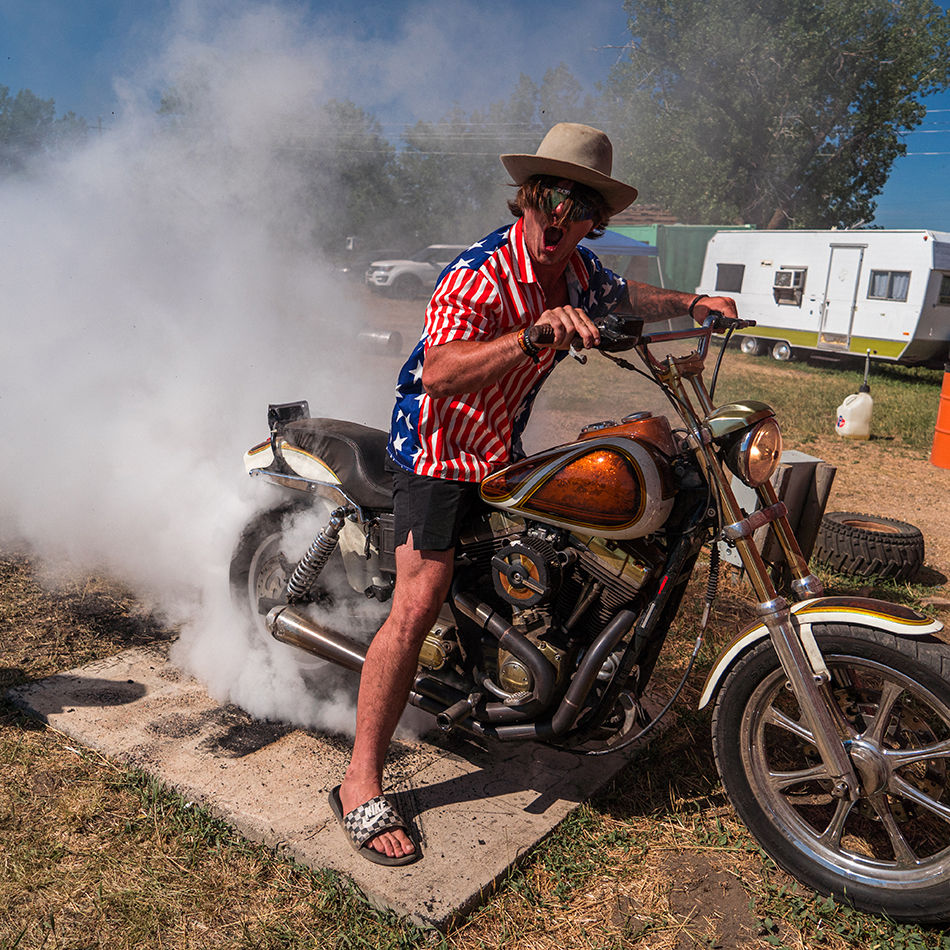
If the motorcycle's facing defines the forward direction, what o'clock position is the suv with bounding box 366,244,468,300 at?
The suv is roughly at 7 o'clock from the motorcycle.

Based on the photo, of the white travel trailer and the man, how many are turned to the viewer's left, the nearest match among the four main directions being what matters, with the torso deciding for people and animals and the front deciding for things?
0

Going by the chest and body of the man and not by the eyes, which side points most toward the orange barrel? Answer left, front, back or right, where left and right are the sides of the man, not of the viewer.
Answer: left

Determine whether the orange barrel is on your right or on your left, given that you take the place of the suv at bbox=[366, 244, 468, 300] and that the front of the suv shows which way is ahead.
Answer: on your left

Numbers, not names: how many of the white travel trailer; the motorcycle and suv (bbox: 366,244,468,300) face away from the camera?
0

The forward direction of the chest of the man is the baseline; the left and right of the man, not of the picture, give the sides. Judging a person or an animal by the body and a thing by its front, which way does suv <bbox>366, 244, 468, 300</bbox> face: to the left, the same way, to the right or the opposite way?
to the right

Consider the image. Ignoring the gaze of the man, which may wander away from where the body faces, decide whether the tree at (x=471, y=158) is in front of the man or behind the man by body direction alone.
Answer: behind

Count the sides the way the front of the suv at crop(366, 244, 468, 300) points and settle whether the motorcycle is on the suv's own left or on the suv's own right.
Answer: on the suv's own left

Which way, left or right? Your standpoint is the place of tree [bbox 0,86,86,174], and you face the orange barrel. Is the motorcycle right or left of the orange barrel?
right
